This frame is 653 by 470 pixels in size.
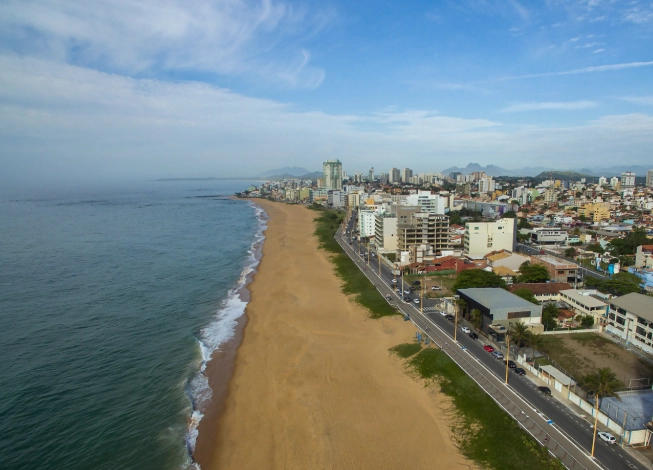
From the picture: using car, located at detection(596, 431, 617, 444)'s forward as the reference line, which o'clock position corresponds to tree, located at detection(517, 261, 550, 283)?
The tree is roughly at 1 o'clock from the car.

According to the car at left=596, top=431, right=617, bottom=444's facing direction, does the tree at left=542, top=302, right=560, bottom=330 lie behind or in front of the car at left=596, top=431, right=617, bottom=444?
in front

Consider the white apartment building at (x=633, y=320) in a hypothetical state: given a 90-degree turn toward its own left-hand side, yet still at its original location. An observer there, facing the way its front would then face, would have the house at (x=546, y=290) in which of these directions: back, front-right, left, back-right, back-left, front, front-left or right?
back

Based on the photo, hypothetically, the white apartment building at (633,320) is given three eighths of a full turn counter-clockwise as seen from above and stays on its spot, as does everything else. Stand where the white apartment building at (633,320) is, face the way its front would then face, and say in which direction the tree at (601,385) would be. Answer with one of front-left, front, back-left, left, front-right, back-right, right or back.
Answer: right

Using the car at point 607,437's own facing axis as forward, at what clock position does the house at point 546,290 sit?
The house is roughly at 1 o'clock from the car.

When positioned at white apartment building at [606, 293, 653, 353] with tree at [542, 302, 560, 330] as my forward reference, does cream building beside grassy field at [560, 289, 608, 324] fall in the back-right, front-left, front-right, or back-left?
front-right

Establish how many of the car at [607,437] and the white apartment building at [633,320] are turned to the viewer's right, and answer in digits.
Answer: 0

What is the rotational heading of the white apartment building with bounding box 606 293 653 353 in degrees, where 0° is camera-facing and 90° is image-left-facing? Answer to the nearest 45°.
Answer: approximately 45°

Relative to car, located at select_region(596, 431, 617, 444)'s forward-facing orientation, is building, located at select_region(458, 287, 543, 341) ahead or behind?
ahead

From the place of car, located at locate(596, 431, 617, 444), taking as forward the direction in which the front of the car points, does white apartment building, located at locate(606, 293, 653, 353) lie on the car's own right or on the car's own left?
on the car's own right

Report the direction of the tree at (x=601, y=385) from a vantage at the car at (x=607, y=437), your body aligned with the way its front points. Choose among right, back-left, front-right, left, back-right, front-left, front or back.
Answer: front-right

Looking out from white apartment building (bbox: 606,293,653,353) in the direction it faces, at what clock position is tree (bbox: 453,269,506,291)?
The tree is roughly at 2 o'clock from the white apartment building.

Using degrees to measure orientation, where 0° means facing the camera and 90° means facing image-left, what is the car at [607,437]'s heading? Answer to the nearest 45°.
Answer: approximately 135°

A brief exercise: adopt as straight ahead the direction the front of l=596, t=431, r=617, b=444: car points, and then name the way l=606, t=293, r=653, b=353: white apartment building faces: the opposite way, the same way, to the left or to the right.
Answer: to the left
